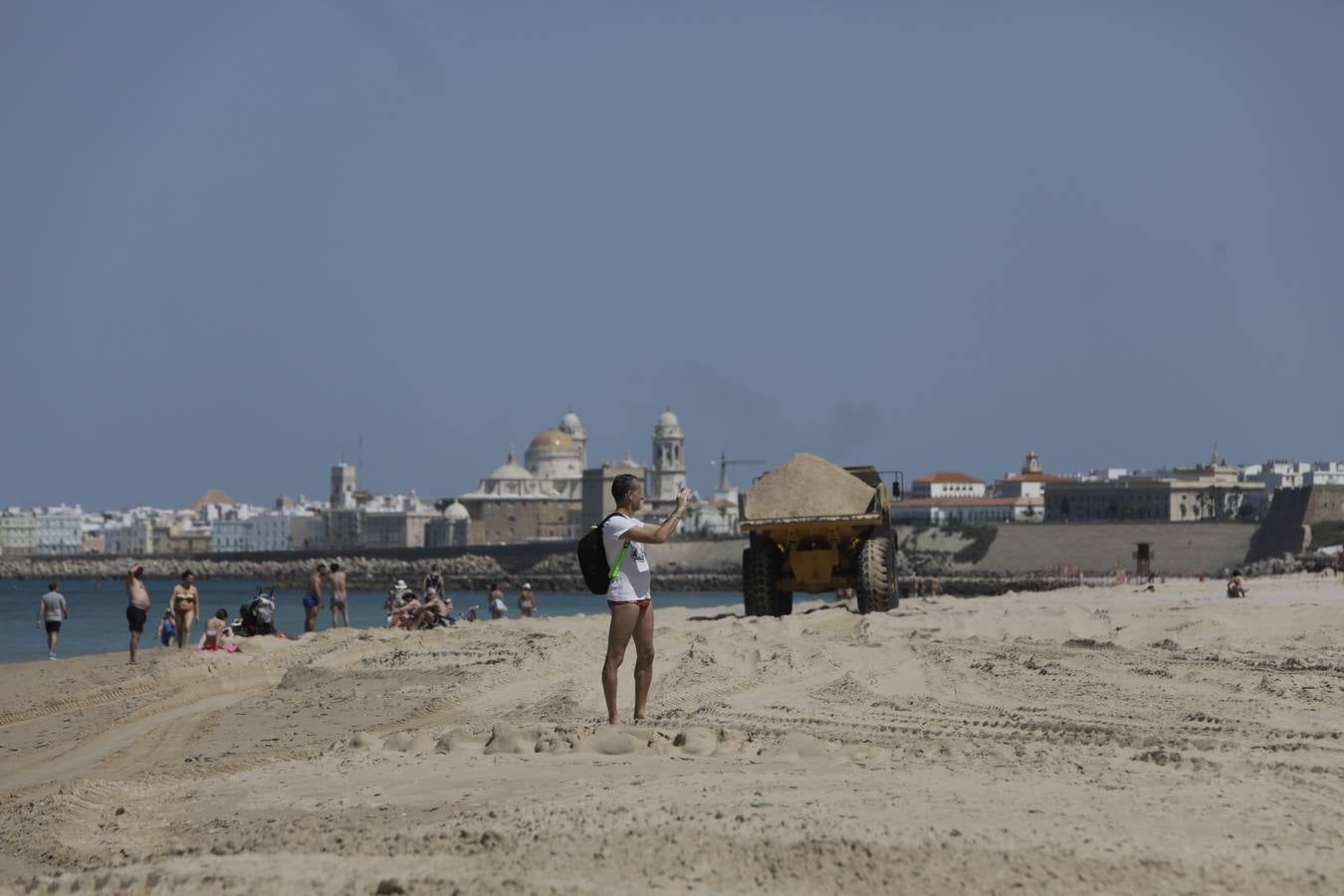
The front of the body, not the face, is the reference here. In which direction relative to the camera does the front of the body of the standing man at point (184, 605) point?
toward the camera

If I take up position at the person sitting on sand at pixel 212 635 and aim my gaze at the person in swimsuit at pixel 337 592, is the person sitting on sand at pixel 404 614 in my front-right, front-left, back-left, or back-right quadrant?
front-right

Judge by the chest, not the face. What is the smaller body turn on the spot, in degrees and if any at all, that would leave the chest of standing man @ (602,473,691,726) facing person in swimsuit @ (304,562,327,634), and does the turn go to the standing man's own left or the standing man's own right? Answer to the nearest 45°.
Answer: approximately 90° to the standing man's own left

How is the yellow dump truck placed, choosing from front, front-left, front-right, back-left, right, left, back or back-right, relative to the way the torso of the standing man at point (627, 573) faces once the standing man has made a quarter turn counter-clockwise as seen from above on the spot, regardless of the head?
front

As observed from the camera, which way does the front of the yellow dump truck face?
facing away from the viewer

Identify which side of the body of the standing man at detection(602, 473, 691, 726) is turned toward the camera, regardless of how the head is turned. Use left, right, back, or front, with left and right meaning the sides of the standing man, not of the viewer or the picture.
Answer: right

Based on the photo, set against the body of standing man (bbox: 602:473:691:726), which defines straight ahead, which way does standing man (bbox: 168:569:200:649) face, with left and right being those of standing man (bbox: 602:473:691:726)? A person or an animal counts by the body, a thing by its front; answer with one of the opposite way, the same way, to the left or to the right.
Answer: to the right

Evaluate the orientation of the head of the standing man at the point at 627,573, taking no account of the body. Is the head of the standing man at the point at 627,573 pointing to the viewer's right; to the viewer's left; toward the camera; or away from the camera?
to the viewer's right

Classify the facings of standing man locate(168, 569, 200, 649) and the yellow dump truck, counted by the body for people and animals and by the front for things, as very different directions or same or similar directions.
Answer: very different directions
